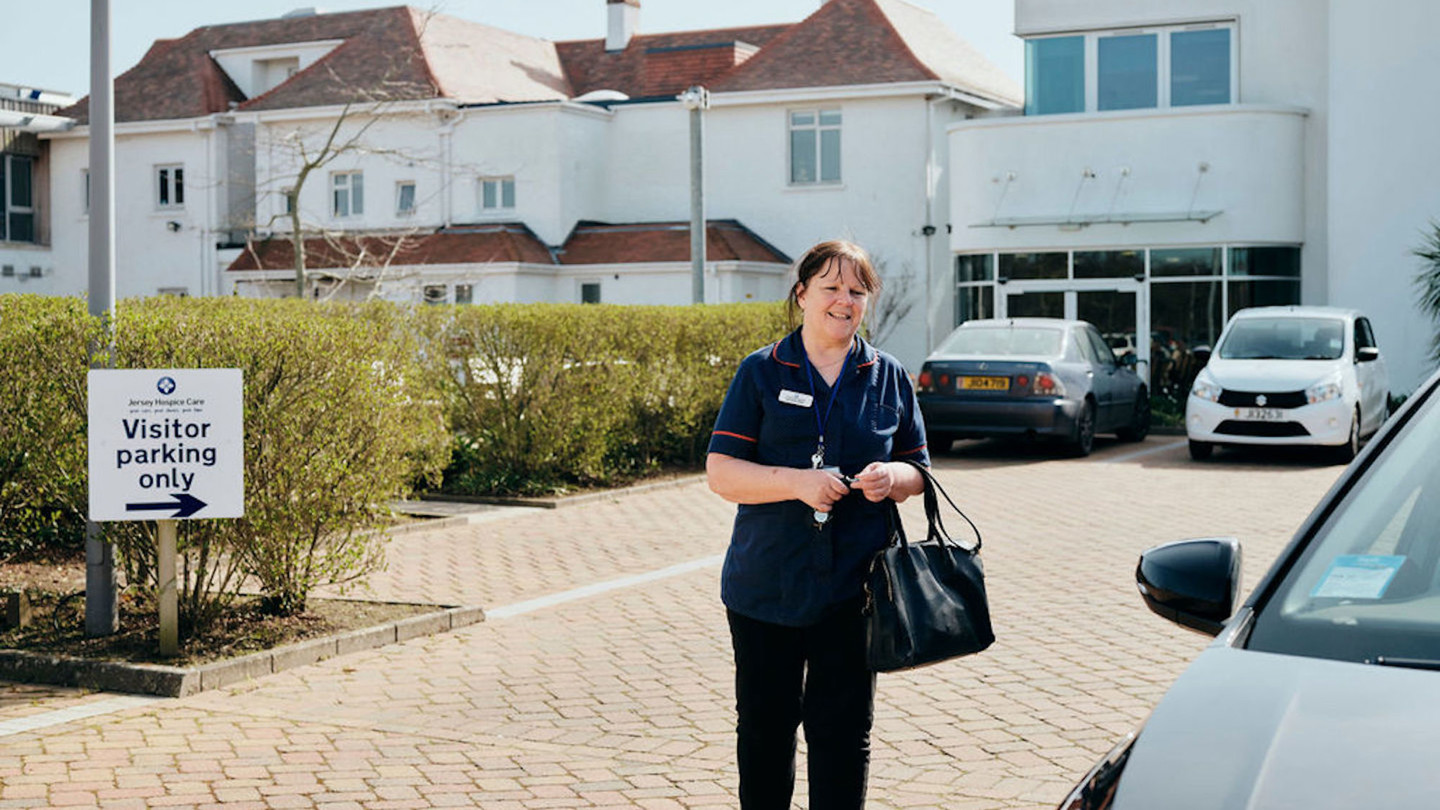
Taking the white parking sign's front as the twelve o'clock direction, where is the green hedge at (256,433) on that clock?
The green hedge is roughly at 7 o'clock from the white parking sign.

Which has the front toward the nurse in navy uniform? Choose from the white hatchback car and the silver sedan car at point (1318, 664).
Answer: the white hatchback car

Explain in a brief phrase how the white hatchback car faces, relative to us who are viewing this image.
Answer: facing the viewer

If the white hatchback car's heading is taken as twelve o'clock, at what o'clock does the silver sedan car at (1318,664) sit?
The silver sedan car is roughly at 12 o'clock from the white hatchback car.

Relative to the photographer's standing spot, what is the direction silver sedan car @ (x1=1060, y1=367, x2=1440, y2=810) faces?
facing the viewer and to the left of the viewer

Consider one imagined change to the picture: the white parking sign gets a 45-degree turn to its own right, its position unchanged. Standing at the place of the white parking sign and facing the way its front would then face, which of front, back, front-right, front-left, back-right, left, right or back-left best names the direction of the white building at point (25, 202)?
back-right

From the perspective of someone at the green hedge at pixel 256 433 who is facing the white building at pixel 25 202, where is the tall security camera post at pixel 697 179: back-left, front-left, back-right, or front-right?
front-right

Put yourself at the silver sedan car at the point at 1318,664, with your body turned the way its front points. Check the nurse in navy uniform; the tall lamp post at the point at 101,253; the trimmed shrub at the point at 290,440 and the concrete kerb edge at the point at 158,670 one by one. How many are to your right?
4

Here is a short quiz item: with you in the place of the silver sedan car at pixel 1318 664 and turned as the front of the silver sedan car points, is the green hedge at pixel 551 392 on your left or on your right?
on your right

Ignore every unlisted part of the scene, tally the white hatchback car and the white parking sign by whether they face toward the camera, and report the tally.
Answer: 2

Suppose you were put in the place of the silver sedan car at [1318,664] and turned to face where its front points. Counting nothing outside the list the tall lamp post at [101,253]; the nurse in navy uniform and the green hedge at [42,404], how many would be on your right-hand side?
3

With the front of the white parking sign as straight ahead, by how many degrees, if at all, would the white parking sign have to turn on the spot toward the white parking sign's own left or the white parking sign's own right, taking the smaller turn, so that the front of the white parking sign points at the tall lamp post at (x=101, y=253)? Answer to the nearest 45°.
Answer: approximately 180°

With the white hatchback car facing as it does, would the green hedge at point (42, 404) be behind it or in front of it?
in front

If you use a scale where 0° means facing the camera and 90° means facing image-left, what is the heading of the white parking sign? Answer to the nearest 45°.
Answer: approximately 0°

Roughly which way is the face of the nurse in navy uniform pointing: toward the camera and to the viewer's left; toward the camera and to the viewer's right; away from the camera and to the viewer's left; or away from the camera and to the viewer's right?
toward the camera and to the viewer's right

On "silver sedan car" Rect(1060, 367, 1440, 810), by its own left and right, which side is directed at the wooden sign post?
right
